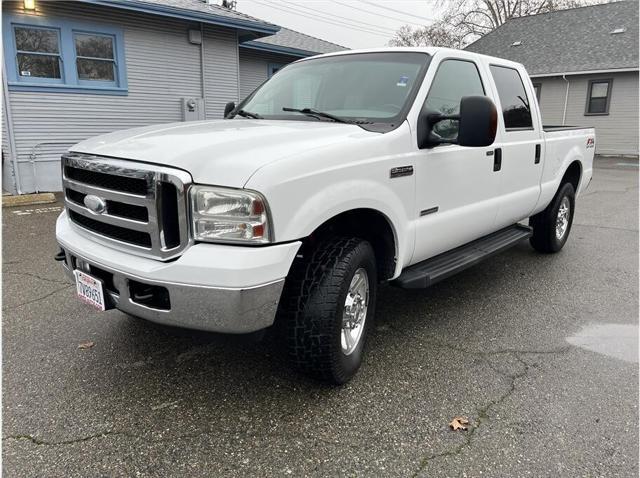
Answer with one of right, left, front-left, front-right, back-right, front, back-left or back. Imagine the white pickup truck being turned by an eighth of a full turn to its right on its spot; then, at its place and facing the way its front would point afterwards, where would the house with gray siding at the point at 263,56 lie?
right

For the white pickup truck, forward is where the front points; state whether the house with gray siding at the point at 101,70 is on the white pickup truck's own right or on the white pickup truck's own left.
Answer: on the white pickup truck's own right

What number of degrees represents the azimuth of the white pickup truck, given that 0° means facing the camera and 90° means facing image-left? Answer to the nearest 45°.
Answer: approximately 45°

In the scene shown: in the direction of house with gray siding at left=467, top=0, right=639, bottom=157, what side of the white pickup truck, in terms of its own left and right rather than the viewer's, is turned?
back
